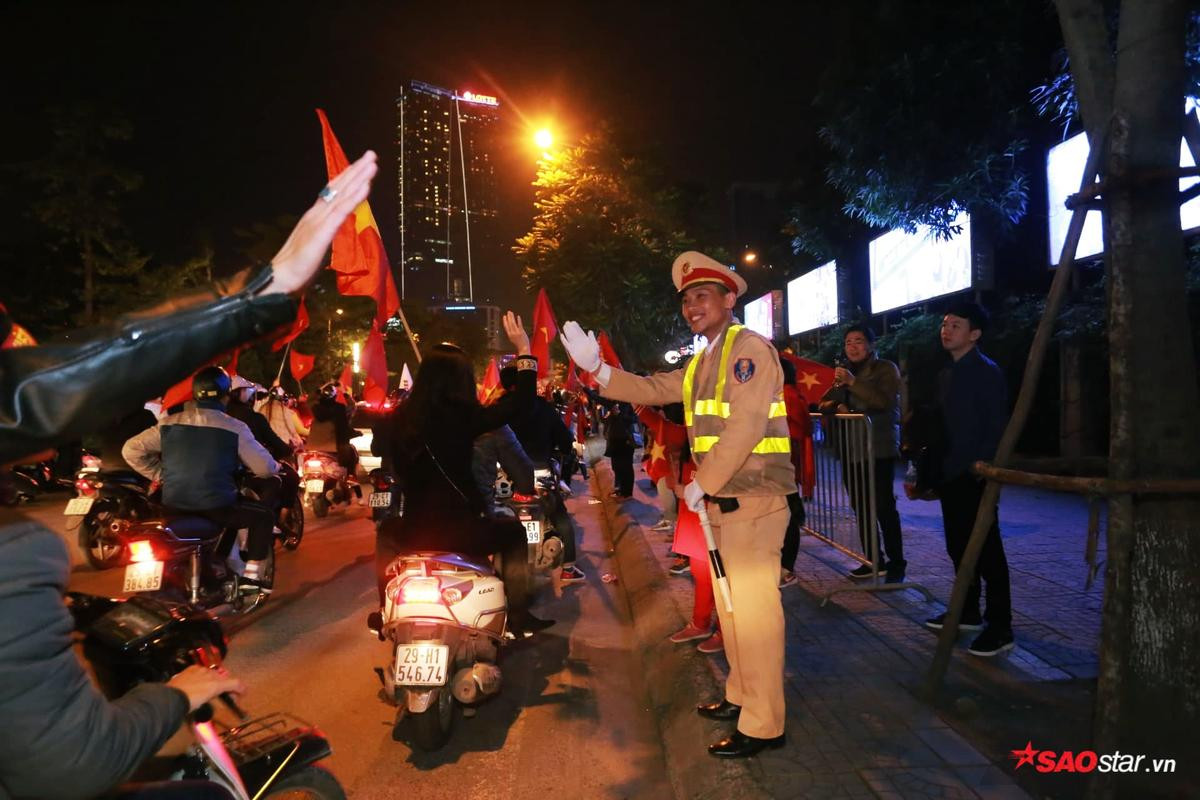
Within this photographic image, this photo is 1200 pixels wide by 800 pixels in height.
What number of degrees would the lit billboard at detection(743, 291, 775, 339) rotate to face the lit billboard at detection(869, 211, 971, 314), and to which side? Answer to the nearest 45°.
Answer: approximately 45° to its left

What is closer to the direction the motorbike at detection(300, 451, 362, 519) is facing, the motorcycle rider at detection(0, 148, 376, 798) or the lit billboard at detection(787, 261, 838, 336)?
the lit billboard

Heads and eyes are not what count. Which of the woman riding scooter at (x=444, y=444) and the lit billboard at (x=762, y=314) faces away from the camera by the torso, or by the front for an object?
the woman riding scooter

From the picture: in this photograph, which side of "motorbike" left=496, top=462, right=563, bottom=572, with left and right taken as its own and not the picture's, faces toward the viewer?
back

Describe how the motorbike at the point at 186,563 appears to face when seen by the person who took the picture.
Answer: facing away from the viewer and to the right of the viewer

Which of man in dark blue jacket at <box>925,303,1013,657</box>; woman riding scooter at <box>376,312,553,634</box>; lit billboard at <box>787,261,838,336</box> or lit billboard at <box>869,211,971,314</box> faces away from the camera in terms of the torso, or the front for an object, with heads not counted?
the woman riding scooter

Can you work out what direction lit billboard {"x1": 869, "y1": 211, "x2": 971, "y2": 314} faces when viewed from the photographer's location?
facing the viewer and to the left of the viewer

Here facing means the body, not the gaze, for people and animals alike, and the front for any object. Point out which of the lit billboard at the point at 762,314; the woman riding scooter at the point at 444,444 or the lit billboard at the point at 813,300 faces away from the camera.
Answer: the woman riding scooter

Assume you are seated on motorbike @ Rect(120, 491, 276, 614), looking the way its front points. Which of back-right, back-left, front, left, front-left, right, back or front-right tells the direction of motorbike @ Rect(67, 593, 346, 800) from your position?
back-right

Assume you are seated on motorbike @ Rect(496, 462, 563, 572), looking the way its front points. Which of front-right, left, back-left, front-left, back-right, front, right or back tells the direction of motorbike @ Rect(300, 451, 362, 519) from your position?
front-left

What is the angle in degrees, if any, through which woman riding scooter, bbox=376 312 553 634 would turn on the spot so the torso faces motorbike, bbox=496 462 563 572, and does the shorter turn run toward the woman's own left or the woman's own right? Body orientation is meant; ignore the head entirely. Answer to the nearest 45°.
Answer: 0° — they already face it

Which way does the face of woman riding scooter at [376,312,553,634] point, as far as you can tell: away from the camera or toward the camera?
away from the camera

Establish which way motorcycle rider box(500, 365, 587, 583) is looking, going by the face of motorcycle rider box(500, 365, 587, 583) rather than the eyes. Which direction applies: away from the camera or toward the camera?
away from the camera

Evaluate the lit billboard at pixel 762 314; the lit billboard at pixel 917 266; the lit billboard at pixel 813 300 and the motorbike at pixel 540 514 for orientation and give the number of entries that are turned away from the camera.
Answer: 1
